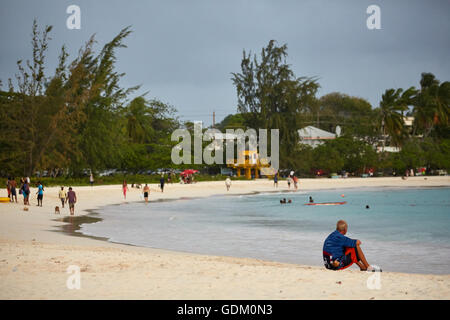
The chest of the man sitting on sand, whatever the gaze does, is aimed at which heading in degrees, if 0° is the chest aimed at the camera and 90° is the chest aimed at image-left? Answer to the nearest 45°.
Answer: approximately 270°
